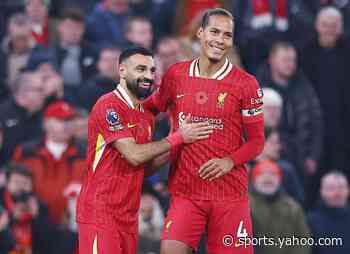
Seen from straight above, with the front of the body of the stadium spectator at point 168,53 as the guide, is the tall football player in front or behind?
in front

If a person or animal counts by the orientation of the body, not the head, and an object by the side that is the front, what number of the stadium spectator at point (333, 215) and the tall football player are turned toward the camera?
2

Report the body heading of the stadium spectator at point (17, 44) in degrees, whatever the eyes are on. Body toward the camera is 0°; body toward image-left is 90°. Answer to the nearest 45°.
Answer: approximately 0°

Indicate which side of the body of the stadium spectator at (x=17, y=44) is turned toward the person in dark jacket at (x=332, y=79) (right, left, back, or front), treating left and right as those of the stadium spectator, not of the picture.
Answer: left

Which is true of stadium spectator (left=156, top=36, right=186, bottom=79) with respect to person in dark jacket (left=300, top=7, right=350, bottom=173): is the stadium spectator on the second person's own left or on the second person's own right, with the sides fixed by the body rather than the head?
on the second person's own right
